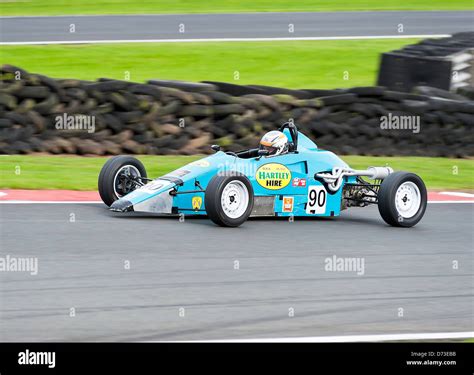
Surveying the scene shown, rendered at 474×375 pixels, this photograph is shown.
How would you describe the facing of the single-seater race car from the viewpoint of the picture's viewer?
facing the viewer and to the left of the viewer

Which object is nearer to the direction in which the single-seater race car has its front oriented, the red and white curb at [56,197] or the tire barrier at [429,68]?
the red and white curb

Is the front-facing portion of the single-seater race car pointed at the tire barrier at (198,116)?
no

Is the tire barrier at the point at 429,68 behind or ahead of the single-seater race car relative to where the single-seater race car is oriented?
behind
